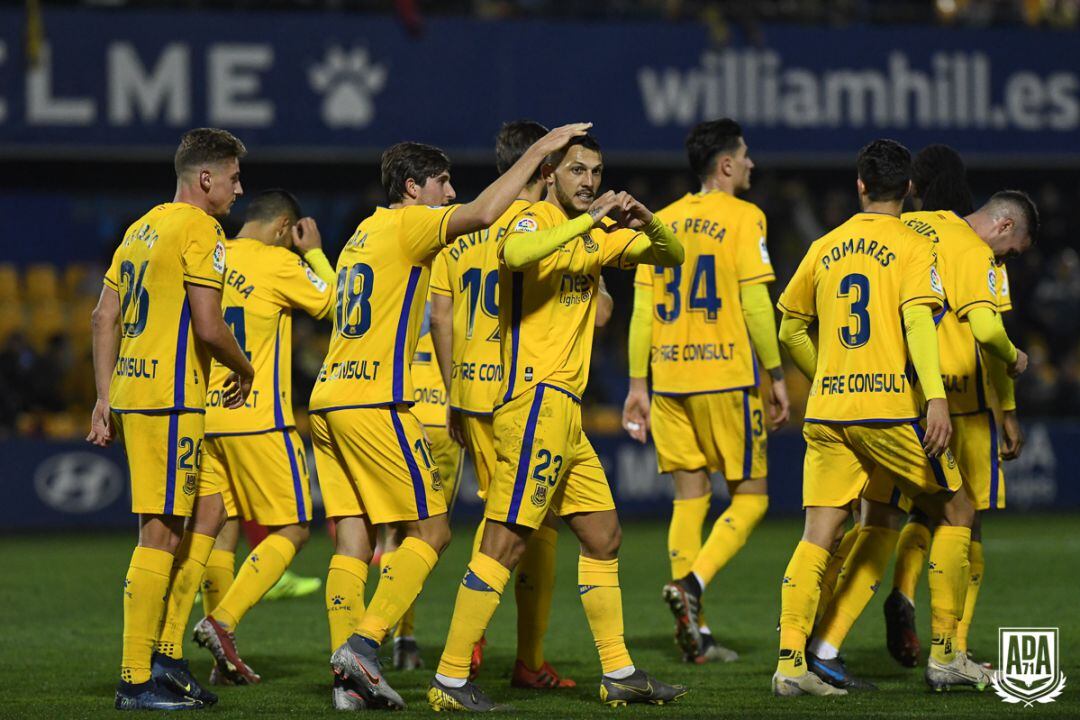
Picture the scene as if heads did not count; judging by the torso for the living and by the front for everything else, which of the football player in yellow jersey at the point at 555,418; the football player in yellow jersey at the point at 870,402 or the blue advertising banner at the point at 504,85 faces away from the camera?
the football player in yellow jersey at the point at 870,402

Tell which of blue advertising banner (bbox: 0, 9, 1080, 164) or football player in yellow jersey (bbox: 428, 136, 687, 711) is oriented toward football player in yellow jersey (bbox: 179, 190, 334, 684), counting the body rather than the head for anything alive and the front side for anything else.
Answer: the blue advertising banner

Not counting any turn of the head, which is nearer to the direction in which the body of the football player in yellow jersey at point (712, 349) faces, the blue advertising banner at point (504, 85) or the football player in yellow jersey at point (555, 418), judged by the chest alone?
the blue advertising banner

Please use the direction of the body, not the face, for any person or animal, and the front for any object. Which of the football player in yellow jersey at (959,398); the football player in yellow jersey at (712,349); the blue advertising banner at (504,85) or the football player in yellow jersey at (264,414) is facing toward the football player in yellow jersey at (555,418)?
the blue advertising banner

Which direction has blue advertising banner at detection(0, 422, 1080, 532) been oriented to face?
toward the camera

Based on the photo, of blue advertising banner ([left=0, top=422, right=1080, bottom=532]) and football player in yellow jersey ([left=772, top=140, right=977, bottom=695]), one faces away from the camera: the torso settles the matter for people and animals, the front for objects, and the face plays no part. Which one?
the football player in yellow jersey

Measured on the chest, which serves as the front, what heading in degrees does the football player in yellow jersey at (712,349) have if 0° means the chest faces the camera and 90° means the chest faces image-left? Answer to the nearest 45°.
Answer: approximately 225°

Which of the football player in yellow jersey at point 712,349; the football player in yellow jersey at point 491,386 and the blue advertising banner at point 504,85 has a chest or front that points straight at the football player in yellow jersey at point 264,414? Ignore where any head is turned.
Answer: the blue advertising banner

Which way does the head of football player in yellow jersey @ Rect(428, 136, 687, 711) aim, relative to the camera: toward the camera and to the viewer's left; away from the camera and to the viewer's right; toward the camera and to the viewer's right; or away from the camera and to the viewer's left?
toward the camera and to the viewer's right

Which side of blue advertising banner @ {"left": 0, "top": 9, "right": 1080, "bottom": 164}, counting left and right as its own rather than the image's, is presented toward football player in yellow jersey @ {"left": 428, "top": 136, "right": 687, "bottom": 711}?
front

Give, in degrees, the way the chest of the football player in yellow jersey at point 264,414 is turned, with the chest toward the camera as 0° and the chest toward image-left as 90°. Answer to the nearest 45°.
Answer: approximately 225°

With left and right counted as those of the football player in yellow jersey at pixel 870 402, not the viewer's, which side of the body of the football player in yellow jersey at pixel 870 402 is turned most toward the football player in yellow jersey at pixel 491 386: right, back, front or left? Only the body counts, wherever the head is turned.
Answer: left

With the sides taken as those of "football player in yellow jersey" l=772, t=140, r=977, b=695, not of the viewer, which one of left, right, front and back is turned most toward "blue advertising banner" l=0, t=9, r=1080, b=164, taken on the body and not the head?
front
